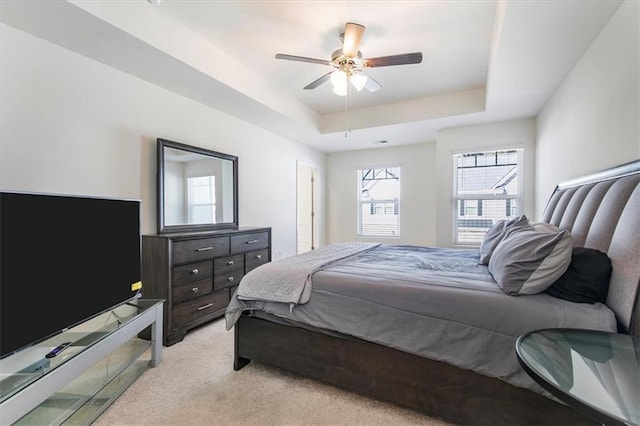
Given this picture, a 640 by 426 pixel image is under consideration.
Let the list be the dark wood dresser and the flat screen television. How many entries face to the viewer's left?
0

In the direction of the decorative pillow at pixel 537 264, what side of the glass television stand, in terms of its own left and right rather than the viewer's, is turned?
front

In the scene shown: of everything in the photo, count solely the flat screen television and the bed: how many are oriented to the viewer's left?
1

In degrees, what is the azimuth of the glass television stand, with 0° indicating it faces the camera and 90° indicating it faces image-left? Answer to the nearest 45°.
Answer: approximately 315°

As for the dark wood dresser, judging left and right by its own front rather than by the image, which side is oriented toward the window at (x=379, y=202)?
left

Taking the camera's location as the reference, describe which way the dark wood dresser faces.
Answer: facing the viewer and to the right of the viewer

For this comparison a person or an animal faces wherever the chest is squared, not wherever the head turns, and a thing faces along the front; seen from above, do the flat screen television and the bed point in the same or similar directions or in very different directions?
very different directions

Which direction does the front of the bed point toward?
to the viewer's left

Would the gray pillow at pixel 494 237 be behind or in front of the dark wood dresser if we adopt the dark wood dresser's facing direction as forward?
in front
